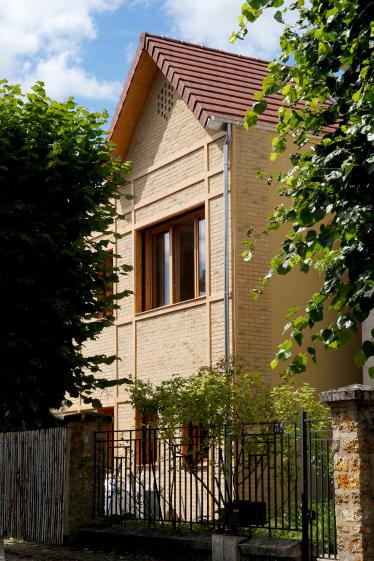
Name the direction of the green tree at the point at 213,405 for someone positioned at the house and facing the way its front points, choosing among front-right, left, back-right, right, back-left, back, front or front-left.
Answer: front-left

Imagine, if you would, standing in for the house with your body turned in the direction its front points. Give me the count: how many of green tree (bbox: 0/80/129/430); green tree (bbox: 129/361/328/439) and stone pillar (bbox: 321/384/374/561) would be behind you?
0

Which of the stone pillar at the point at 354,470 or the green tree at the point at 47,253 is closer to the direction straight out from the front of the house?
the green tree

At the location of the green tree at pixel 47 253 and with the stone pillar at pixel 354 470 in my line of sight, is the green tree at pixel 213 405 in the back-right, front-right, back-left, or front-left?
front-left

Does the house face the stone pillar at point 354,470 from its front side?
no

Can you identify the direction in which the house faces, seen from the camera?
facing the viewer and to the left of the viewer

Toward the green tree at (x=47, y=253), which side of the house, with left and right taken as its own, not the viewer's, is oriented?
front
